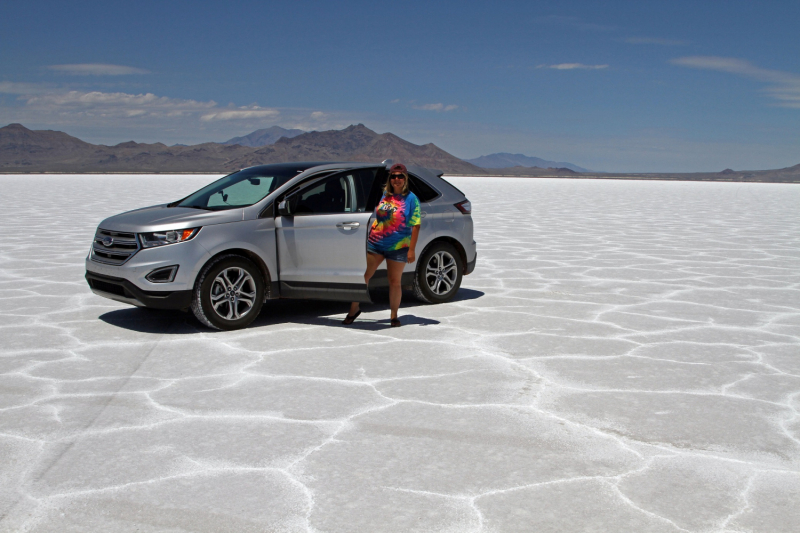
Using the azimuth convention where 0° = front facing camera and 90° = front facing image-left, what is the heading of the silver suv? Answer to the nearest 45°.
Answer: approximately 45°
